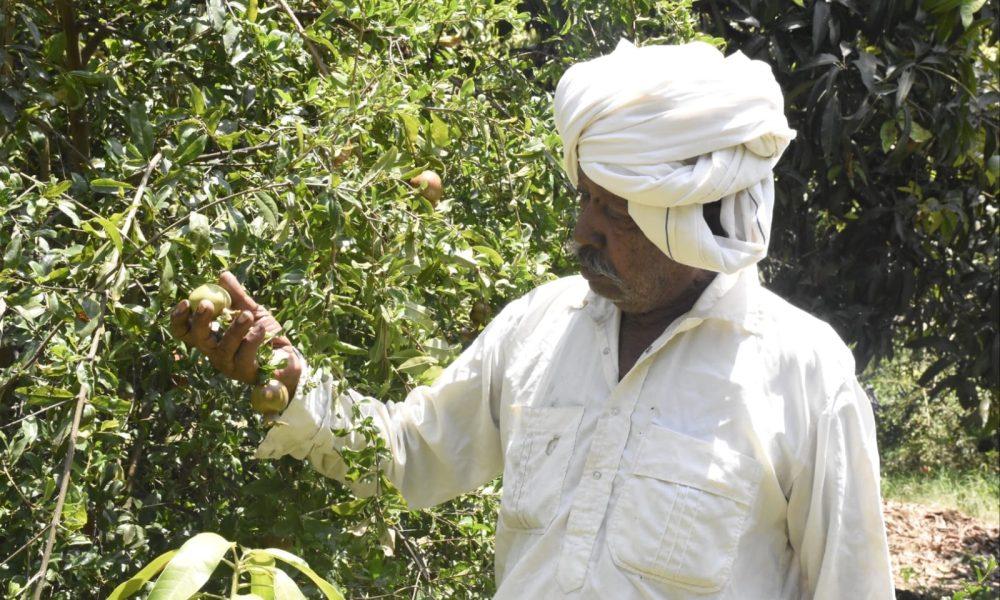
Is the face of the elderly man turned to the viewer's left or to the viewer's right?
to the viewer's left

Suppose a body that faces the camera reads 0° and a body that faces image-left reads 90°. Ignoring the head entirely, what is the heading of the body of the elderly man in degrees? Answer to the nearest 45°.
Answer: approximately 45°

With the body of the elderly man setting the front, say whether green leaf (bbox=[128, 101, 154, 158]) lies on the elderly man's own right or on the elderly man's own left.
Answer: on the elderly man's own right

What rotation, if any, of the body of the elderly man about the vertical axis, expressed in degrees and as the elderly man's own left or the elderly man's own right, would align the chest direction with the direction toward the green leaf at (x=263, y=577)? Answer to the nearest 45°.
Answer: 0° — they already face it

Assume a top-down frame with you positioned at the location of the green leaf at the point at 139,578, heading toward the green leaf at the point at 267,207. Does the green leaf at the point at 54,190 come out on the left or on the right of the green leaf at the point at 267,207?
left

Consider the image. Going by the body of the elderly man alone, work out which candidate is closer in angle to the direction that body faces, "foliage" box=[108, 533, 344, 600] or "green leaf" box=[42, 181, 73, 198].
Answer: the foliage

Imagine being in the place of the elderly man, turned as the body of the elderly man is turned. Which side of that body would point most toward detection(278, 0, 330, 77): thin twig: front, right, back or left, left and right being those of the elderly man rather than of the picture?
right

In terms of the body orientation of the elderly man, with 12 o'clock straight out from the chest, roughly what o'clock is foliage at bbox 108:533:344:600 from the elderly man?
The foliage is roughly at 12 o'clock from the elderly man.
